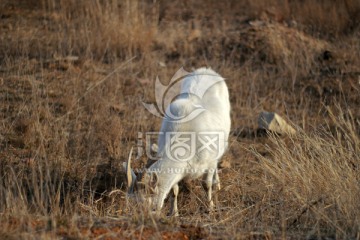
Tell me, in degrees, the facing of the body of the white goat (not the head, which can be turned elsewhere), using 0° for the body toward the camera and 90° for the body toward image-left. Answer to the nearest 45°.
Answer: approximately 45°
